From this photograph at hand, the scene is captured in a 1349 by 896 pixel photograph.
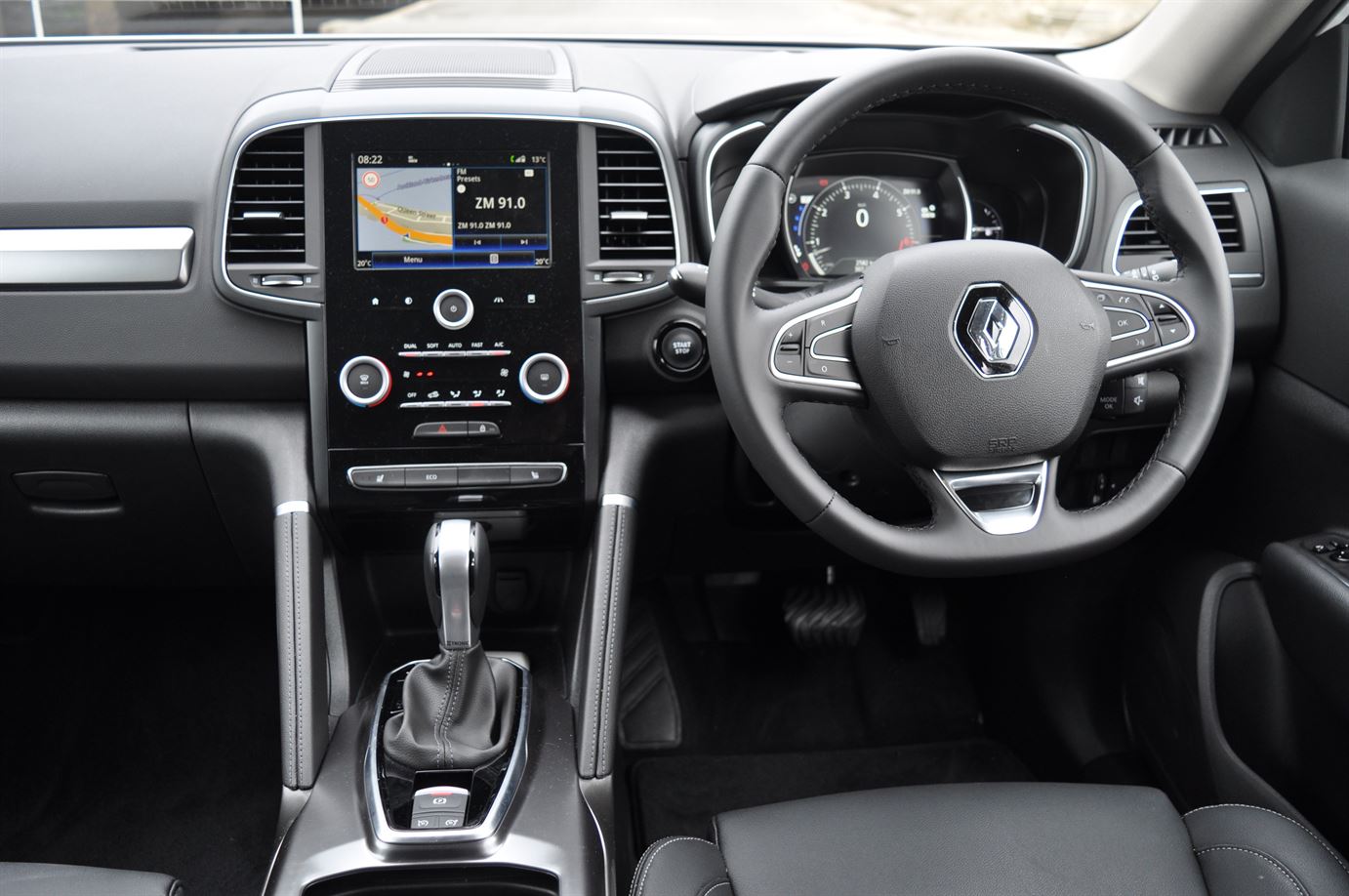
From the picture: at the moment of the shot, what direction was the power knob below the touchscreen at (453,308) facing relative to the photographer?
facing the viewer

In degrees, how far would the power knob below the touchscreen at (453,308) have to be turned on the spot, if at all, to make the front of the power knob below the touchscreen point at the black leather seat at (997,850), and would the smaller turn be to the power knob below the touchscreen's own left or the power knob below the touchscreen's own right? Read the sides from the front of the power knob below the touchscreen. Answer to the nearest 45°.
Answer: approximately 45° to the power knob below the touchscreen's own left

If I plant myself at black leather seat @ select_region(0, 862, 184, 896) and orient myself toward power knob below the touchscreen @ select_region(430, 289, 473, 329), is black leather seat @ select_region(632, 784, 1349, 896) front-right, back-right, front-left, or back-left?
front-right

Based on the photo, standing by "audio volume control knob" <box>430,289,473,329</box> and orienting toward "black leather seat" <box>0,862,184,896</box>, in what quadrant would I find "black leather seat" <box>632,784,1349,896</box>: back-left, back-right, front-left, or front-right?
front-left

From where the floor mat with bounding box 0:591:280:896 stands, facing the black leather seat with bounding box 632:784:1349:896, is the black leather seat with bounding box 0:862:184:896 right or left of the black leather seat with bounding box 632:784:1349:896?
right

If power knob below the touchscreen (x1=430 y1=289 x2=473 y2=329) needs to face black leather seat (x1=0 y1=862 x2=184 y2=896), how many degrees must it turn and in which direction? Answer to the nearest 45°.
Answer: approximately 45° to its right
